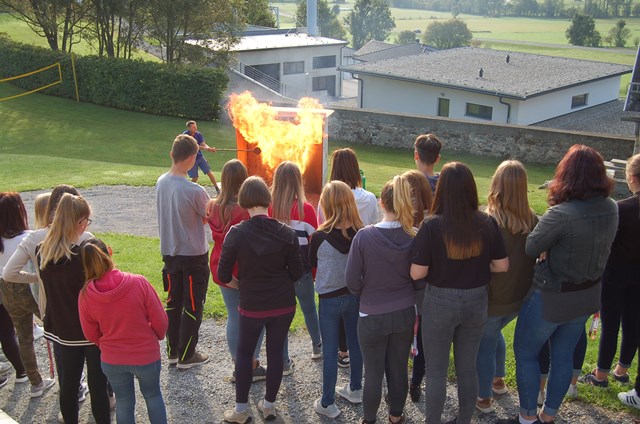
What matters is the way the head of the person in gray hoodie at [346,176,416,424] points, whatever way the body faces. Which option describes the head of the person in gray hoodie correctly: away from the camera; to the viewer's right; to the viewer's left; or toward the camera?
away from the camera

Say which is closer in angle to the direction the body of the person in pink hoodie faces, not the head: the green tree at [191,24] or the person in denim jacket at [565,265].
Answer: the green tree

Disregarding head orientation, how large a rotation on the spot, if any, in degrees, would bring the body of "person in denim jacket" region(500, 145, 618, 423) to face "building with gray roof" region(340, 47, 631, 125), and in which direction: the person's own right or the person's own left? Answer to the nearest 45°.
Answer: approximately 45° to the person's own right

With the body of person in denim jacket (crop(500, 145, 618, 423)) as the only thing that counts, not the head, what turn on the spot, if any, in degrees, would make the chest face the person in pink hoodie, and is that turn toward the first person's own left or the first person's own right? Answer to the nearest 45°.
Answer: approximately 90° to the first person's own left

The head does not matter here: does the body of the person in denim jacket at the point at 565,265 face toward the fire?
yes

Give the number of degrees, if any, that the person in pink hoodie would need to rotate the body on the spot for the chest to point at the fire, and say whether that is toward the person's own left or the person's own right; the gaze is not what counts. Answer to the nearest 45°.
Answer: approximately 45° to the person's own right

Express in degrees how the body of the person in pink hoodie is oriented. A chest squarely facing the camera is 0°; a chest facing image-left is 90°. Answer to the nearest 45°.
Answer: approximately 180°

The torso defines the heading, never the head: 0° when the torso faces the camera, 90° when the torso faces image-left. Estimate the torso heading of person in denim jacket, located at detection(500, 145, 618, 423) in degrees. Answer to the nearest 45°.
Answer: approximately 135°
